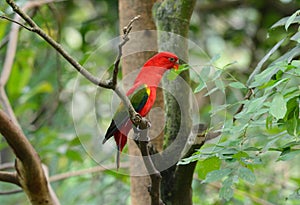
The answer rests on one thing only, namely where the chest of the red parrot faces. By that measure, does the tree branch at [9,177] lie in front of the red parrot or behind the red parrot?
behind

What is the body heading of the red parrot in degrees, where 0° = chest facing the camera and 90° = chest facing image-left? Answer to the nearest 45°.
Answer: approximately 270°
